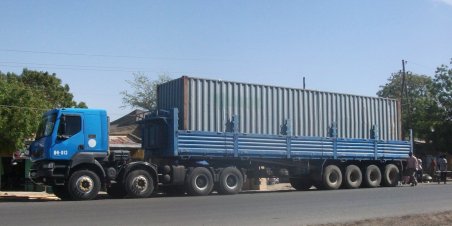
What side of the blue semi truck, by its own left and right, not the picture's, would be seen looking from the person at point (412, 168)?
back

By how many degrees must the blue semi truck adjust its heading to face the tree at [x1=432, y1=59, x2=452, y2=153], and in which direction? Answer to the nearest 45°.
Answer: approximately 180°

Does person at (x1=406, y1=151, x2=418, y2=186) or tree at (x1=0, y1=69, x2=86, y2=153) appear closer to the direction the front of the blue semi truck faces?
the tree

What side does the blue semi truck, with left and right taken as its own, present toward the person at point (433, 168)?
back

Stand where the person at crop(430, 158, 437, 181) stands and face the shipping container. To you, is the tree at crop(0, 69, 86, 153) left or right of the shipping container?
right

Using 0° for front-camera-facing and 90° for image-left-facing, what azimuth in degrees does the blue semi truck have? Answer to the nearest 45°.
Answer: approximately 45°
